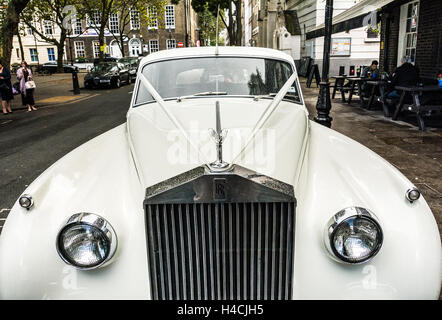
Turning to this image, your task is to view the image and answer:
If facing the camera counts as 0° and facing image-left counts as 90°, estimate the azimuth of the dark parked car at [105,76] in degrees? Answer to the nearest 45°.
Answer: approximately 45°

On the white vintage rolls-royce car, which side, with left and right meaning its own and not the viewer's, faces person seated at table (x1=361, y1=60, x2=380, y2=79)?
back

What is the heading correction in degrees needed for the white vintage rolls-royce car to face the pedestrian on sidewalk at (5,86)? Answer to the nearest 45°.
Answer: approximately 135° to its right

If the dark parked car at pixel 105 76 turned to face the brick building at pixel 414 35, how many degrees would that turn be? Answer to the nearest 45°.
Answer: approximately 90° to its left

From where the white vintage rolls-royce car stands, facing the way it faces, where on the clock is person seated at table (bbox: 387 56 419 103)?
The person seated at table is roughly at 7 o'clock from the white vintage rolls-royce car.

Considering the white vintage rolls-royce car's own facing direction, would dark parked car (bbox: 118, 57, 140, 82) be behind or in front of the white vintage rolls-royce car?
behind

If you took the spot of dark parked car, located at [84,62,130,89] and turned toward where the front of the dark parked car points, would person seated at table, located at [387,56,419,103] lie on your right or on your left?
on your left

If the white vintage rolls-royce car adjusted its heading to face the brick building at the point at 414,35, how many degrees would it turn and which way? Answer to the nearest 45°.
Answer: approximately 135° to its left

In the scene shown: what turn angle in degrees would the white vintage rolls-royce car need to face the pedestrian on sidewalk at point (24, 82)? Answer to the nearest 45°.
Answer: approximately 135° to its right

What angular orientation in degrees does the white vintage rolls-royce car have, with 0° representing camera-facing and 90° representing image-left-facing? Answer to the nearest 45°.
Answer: approximately 0°

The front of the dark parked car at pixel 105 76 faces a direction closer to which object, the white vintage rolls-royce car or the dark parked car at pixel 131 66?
the white vintage rolls-royce car
